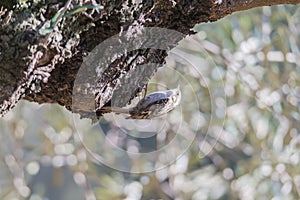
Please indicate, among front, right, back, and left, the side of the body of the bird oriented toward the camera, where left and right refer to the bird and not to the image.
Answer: right
